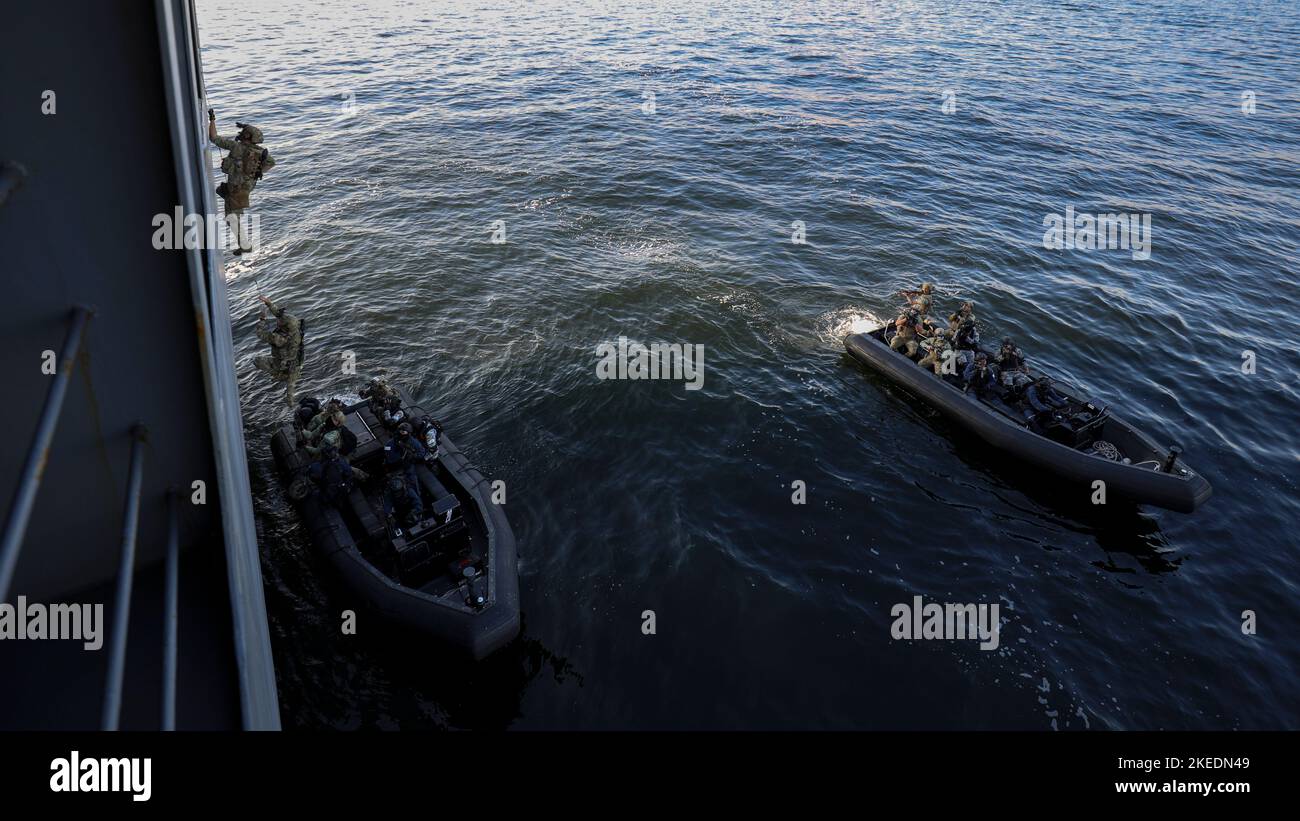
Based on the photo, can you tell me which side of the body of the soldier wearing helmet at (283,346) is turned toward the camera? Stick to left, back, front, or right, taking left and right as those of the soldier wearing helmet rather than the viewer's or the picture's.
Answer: left

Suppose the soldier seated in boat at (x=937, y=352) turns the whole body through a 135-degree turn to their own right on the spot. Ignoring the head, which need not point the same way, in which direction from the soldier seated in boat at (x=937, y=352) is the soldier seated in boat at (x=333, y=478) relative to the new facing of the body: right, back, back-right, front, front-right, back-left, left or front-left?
back-left

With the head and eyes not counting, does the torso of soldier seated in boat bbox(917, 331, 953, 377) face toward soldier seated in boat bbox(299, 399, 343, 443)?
yes

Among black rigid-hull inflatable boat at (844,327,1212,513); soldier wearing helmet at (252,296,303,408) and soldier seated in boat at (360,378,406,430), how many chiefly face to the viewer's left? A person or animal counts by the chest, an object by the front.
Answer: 2

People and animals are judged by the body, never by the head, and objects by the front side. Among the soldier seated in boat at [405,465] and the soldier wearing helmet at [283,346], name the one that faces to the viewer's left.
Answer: the soldier wearing helmet

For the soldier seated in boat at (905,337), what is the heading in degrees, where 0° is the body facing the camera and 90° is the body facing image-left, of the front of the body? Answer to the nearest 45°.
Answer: approximately 45°

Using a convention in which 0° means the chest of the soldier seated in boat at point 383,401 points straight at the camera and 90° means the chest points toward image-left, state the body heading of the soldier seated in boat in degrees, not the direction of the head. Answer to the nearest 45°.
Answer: approximately 90°

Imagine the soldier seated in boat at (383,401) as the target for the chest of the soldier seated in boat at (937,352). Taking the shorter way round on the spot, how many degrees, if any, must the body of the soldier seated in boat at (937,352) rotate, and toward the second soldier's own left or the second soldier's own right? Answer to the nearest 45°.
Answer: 0° — they already face them
